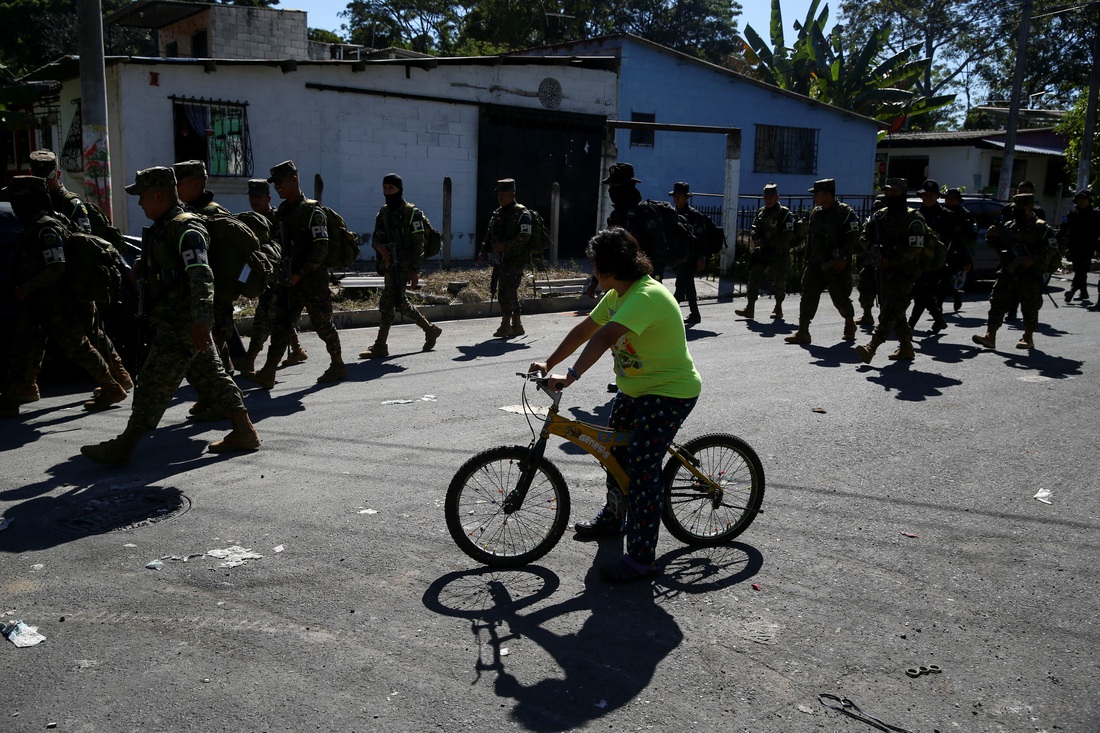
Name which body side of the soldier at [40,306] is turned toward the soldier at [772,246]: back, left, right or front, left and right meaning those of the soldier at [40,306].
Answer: back

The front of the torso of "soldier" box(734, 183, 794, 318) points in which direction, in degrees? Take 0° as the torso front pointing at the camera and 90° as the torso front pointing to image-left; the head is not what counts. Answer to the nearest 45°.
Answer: approximately 45°

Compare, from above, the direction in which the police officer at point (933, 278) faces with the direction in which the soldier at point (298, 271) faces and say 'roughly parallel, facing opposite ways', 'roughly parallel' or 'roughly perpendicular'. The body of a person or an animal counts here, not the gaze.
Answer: roughly parallel

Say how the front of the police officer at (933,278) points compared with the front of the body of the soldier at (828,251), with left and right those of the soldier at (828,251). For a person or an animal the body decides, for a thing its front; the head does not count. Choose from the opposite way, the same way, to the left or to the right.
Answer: the same way

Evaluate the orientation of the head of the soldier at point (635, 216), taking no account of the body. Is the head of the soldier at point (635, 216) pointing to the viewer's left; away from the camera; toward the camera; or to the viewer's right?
to the viewer's left

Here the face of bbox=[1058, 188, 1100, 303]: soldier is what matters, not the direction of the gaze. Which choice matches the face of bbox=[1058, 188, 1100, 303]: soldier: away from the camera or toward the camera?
toward the camera

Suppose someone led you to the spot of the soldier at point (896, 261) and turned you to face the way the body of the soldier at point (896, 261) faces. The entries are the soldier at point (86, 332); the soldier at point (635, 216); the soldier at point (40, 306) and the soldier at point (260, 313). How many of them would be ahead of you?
4

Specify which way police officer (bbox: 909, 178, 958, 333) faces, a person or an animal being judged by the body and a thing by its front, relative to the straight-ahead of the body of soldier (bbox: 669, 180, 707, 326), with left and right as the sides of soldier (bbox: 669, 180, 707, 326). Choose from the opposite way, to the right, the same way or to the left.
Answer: the same way

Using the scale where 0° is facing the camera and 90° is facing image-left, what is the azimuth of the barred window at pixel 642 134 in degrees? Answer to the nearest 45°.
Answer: approximately 0°

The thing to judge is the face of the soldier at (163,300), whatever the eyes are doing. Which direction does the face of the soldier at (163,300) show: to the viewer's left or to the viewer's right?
to the viewer's left

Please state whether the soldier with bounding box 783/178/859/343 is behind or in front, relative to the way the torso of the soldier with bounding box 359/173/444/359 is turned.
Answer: behind

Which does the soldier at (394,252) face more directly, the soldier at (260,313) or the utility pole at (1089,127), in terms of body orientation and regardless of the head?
the soldier

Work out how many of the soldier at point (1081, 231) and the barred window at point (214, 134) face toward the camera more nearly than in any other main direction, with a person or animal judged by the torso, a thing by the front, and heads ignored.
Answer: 2

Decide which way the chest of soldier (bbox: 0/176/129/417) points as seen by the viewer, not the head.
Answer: to the viewer's left

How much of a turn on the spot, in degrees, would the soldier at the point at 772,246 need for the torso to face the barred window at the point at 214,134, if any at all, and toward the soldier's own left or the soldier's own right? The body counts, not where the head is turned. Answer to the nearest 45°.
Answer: approximately 45° to the soldier's own right

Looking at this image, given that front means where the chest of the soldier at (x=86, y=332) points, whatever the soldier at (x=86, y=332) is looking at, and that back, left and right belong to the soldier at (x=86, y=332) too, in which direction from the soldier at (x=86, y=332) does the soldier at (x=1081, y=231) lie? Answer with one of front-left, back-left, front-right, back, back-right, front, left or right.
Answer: back

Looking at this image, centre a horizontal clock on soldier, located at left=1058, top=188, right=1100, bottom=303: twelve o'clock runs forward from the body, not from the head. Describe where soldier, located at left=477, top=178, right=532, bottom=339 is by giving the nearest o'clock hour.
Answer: soldier, located at left=477, top=178, right=532, bottom=339 is roughly at 1 o'clock from soldier, located at left=1058, top=188, right=1100, bottom=303.

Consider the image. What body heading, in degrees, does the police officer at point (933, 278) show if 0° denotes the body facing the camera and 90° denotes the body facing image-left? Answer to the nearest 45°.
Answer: approximately 45°

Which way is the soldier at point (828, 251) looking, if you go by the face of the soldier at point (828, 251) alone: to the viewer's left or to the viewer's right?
to the viewer's left

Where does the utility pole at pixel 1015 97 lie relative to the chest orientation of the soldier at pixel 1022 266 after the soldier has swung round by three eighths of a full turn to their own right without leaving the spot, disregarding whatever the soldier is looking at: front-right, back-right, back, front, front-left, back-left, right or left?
front

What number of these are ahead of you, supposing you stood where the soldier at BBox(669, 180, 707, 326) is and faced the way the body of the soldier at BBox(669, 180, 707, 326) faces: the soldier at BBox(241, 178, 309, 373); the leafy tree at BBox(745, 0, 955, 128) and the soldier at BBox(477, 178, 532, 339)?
2
